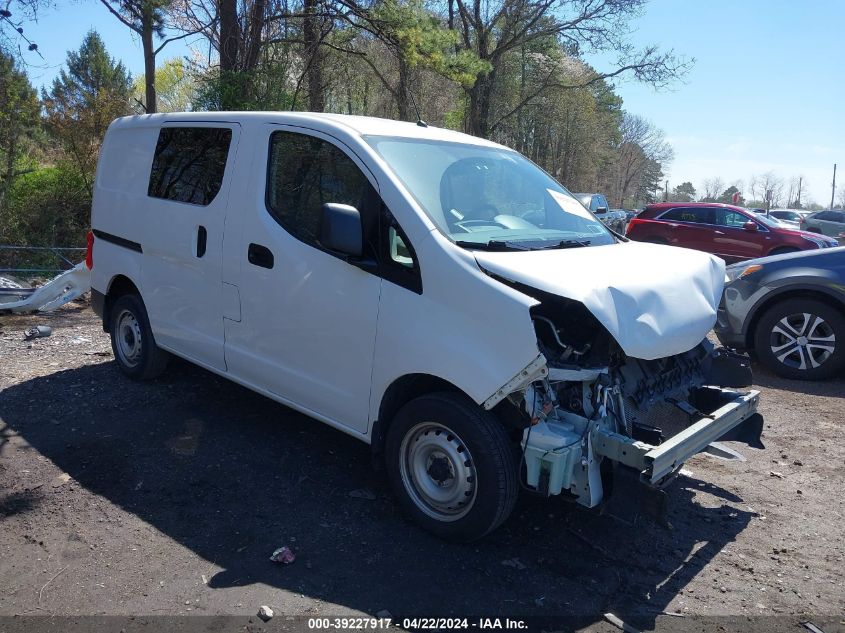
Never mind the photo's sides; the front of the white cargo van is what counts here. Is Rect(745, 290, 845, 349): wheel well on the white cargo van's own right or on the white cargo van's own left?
on the white cargo van's own left

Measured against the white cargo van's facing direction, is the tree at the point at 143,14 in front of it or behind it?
behind

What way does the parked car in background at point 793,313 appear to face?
to the viewer's left

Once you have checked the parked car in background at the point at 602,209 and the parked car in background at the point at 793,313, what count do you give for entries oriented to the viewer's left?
1

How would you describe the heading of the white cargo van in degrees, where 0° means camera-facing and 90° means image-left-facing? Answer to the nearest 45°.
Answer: approximately 315°

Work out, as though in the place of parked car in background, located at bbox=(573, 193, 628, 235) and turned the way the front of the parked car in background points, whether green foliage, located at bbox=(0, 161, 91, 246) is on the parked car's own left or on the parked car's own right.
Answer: on the parked car's own right

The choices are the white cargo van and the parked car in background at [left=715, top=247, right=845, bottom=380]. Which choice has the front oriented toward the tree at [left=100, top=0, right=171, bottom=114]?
the parked car in background

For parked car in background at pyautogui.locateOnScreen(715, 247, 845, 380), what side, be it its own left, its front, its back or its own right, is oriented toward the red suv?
right

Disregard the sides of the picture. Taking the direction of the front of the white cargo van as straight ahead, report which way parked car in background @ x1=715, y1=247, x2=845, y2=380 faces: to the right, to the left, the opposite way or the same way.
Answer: the opposite way
